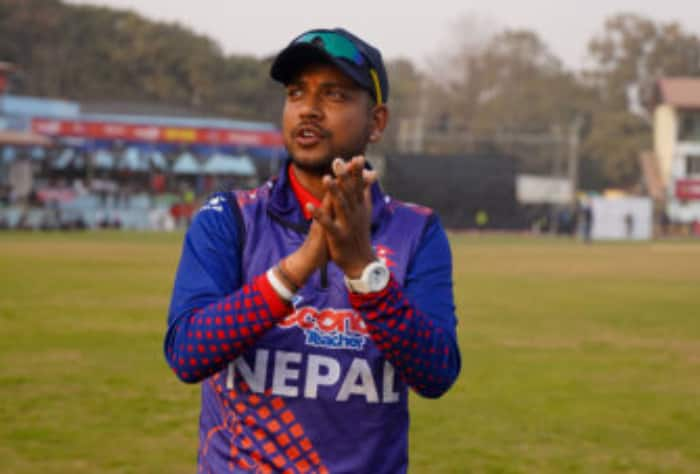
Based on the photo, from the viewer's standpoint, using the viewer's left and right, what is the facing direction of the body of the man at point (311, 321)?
facing the viewer
